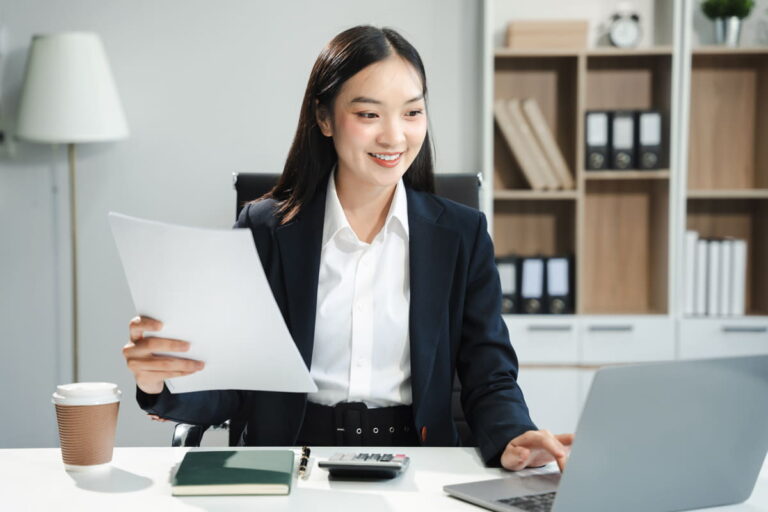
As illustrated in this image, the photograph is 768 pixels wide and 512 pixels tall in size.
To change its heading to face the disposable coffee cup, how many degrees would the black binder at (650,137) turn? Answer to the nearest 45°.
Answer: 0° — it already faces it

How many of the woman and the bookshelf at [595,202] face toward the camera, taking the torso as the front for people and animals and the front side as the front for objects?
2

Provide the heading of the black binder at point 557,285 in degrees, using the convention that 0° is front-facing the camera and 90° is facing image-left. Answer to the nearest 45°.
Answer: approximately 0°
